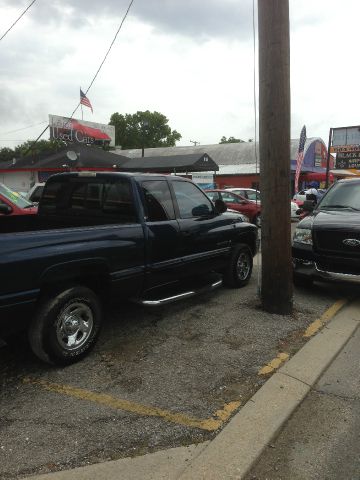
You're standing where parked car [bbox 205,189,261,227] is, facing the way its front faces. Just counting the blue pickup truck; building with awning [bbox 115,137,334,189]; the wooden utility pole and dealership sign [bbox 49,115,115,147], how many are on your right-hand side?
2

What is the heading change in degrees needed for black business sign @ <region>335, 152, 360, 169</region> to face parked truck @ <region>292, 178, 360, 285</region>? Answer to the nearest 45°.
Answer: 0° — it already faces it

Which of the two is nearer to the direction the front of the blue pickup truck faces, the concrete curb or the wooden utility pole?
the wooden utility pole

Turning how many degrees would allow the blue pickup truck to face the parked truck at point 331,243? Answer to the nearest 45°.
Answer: approximately 45° to its right

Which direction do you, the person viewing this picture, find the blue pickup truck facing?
facing away from the viewer and to the right of the viewer

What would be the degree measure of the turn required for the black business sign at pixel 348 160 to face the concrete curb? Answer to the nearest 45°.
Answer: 0° — it already faces it

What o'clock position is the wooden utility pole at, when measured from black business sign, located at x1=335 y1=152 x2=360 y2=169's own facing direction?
The wooden utility pole is roughly at 12 o'clock from the black business sign.

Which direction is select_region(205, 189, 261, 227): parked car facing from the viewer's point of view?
to the viewer's right

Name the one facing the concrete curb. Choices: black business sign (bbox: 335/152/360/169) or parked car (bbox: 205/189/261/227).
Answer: the black business sign

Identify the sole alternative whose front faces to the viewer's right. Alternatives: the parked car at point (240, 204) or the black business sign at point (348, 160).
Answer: the parked car
